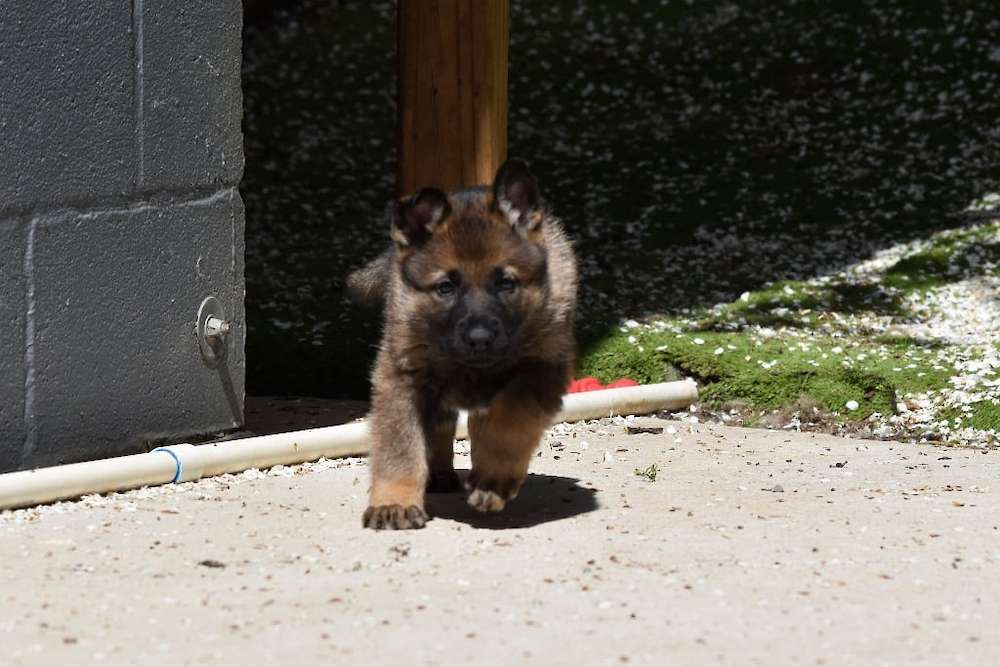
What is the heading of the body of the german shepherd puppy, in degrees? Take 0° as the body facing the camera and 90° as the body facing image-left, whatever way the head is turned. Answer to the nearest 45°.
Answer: approximately 0°

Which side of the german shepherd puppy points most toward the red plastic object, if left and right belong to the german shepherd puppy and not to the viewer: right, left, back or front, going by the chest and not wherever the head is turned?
back

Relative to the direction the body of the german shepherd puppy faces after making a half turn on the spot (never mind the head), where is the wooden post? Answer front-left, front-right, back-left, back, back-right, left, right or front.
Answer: front
